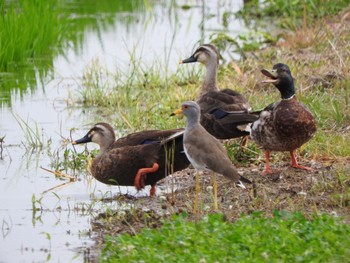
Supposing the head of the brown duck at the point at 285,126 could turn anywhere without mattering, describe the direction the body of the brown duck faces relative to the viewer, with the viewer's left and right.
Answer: facing the viewer and to the right of the viewer

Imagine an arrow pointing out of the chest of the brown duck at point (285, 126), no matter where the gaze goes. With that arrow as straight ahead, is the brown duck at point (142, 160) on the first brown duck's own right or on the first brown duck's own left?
on the first brown duck's own right

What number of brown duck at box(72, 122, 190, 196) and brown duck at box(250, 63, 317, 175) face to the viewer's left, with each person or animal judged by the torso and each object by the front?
1

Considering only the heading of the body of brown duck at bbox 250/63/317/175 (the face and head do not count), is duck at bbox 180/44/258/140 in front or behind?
behind

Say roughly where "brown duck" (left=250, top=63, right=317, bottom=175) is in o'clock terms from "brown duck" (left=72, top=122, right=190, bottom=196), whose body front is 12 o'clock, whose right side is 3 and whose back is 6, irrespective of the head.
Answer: "brown duck" (left=250, top=63, right=317, bottom=175) is roughly at 6 o'clock from "brown duck" (left=72, top=122, right=190, bottom=196).

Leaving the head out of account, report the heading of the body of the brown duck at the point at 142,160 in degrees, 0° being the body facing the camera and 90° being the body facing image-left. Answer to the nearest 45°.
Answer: approximately 90°

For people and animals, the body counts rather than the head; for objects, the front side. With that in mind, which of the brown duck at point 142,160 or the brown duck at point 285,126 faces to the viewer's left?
the brown duck at point 142,160

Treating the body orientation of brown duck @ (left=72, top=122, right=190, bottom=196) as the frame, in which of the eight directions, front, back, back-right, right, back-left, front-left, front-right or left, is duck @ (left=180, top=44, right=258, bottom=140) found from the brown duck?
back-right
